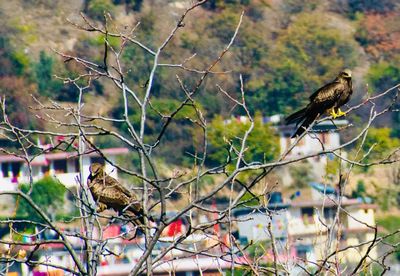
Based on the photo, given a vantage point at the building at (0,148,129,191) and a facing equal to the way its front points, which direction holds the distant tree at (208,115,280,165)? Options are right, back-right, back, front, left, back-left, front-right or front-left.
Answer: left

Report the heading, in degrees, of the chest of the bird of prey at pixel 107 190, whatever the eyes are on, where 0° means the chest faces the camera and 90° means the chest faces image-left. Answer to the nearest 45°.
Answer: approximately 90°

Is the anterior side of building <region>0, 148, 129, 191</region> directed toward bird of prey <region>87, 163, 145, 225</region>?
yes

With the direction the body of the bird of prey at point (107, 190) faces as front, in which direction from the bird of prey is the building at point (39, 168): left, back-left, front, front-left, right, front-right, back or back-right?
right

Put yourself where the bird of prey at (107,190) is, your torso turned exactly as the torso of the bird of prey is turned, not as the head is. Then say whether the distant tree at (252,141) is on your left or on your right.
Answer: on your right

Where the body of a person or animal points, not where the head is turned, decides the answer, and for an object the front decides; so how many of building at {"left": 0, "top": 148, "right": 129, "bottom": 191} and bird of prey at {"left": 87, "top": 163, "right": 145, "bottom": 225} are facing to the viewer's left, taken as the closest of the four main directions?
1

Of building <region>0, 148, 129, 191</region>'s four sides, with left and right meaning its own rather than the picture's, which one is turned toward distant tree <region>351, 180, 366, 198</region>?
left

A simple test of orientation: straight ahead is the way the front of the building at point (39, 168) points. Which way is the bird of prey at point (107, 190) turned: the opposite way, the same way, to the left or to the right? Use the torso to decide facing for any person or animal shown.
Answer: to the right
